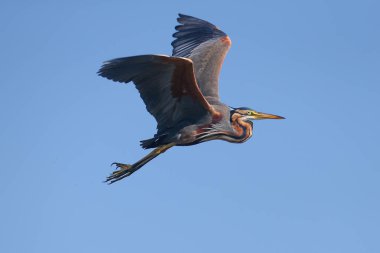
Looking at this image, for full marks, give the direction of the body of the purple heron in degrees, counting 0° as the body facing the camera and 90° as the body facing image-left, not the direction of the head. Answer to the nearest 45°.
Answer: approximately 270°
